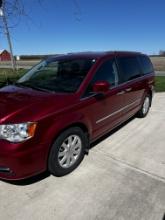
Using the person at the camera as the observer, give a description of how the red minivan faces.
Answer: facing the viewer and to the left of the viewer
